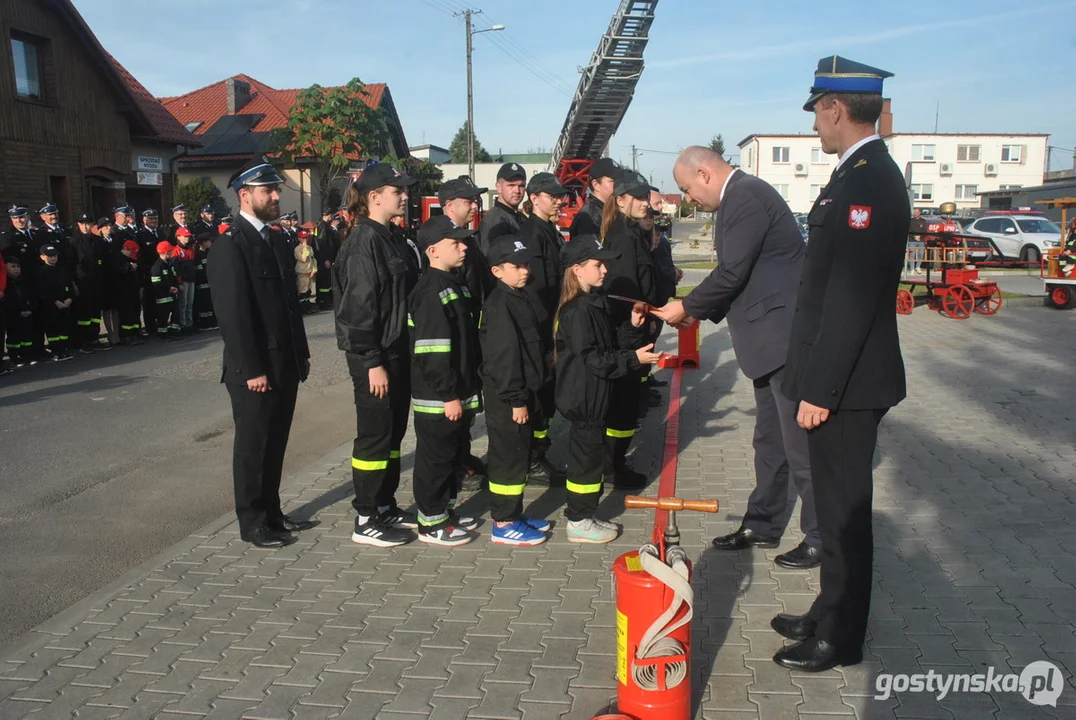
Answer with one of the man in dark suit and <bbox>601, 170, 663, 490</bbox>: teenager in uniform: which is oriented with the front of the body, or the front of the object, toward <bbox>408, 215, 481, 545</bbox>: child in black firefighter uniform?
the man in dark suit

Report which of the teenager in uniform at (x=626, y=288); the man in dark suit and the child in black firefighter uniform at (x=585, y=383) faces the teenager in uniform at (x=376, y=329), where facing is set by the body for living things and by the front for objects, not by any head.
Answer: the man in dark suit

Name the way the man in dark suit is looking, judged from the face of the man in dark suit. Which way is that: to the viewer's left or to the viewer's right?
to the viewer's left

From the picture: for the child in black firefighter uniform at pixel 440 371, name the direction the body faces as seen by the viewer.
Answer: to the viewer's right

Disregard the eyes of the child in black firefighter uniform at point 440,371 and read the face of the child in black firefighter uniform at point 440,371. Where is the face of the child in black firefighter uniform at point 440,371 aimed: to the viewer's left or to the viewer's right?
to the viewer's right

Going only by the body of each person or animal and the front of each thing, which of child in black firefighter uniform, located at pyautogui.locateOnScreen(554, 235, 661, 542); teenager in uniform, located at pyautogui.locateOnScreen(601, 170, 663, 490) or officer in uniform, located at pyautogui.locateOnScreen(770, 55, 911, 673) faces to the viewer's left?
the officer in uniform

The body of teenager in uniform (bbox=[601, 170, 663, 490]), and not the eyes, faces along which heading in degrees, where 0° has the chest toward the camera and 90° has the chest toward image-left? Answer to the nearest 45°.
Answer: approximately 270°

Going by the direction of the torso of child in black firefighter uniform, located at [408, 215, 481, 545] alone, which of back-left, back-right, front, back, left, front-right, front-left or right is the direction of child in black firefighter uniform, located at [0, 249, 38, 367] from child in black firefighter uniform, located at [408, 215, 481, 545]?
back-left

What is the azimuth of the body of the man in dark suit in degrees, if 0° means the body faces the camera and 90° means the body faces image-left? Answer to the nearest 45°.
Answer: approximately 90°

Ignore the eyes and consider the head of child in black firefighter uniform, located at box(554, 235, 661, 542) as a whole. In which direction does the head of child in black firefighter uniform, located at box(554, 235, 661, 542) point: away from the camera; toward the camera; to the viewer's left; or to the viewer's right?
to the viewer's right

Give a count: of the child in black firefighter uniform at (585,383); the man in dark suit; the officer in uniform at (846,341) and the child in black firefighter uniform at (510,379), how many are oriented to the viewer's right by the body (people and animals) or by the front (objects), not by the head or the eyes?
2

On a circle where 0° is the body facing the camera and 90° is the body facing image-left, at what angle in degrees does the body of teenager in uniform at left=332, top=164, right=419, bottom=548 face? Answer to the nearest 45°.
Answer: approximately 270°

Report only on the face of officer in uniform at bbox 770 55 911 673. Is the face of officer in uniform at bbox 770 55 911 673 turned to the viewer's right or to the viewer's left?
to the viewer's left

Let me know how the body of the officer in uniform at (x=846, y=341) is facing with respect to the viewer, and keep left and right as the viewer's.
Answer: facing to the left of the viewer

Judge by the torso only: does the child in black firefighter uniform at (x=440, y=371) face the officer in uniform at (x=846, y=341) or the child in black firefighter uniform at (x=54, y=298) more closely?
the officer in uniform
